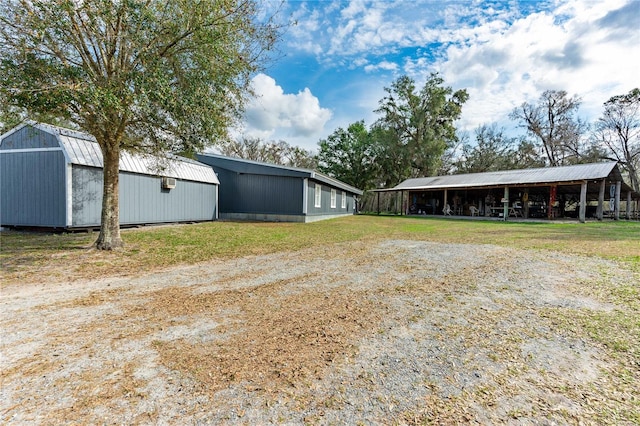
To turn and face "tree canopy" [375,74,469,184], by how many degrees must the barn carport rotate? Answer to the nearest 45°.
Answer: approximately 90° to its right

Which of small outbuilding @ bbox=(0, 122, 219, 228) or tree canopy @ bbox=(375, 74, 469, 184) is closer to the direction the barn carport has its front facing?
the small outbuilding

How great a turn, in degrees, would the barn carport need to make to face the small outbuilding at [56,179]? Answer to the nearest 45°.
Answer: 0° — it already faces it

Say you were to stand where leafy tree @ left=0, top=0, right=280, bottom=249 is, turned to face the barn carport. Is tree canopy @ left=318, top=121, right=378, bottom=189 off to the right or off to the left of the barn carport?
left

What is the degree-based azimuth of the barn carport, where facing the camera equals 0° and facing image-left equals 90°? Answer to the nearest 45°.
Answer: approximately 45°

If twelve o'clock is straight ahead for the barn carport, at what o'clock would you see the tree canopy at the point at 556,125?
The tree canopy is roughly at 5 o'clock from the barn carport.
